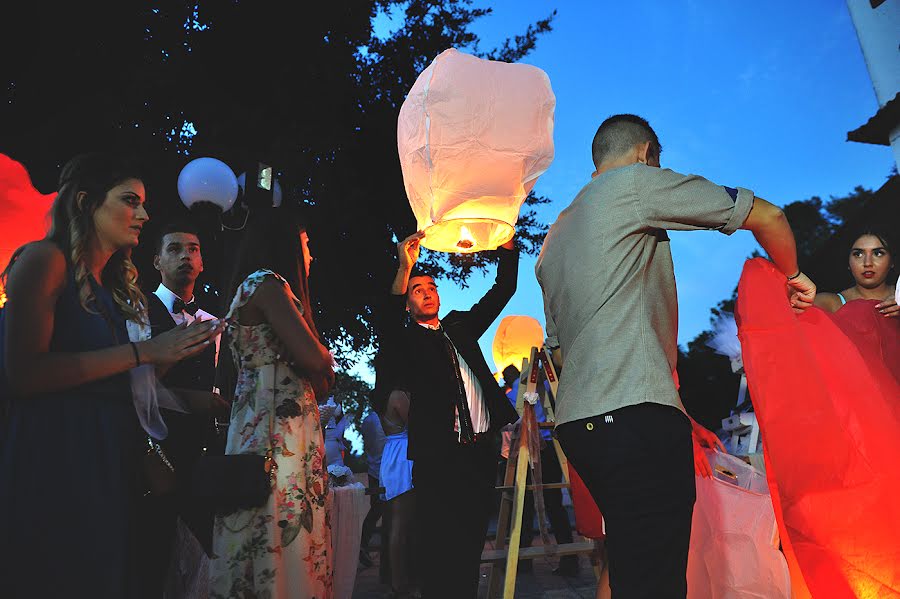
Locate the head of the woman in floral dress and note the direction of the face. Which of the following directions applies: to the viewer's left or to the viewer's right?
to the viewer's right

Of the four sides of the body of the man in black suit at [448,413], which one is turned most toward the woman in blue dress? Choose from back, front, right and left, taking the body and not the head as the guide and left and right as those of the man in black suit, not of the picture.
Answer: right

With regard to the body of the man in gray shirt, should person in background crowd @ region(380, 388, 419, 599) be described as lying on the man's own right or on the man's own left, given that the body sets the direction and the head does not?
on the man's own left

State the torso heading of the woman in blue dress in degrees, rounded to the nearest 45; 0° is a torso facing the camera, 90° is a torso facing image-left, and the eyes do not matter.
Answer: approximately 270°

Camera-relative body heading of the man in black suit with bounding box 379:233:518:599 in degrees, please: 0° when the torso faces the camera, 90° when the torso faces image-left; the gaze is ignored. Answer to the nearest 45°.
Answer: approximately 315°

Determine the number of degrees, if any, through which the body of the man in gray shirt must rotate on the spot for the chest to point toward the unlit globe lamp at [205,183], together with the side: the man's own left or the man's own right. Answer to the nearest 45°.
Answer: approximately 90° to the man's own left

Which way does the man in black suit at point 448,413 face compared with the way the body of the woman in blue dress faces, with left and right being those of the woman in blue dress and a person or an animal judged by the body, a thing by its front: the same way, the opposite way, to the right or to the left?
to the right

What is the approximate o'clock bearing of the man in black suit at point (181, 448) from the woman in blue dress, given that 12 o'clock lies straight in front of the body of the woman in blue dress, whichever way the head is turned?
The man in black suit is roughly at 10 o'clock from the woman in blue dress.

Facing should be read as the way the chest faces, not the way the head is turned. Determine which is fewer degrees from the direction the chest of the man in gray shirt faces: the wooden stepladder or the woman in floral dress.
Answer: the wooden stepladder
